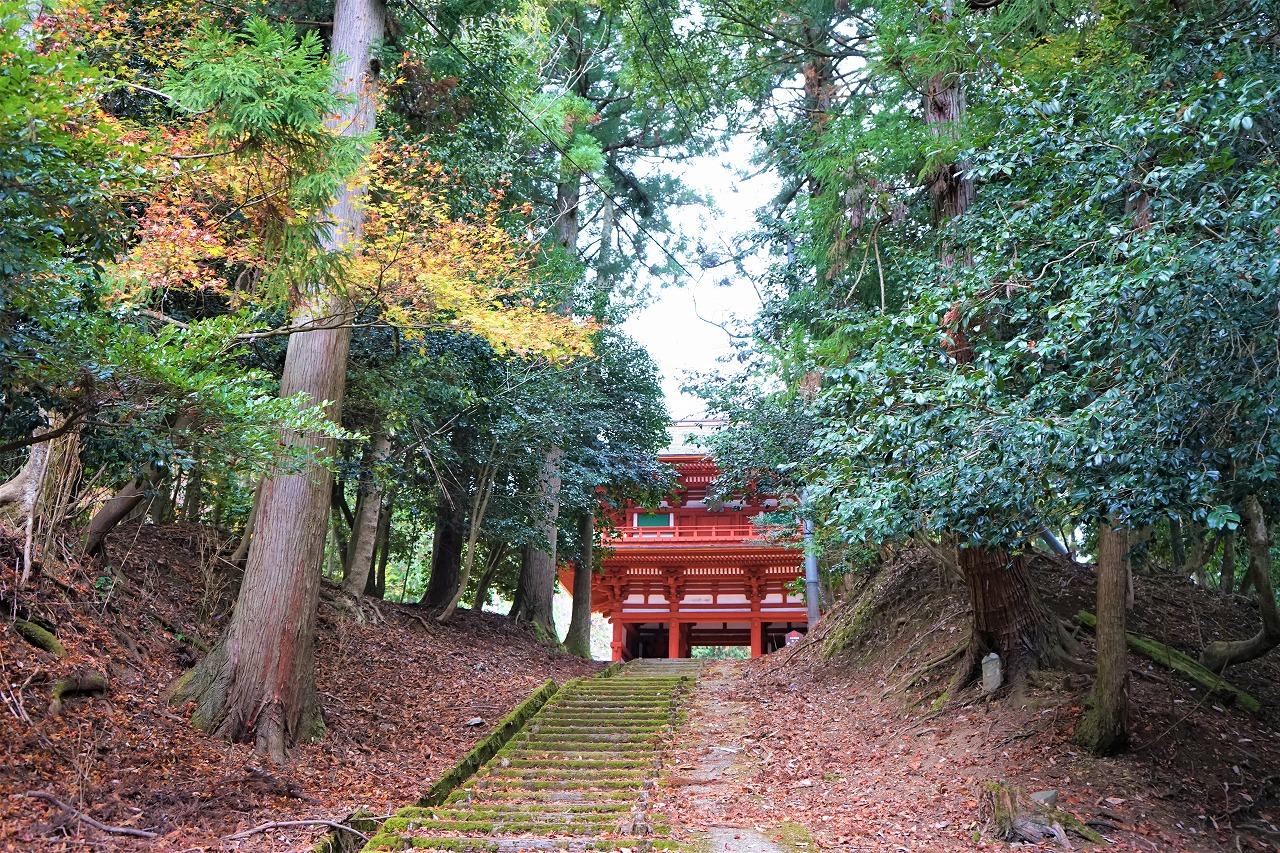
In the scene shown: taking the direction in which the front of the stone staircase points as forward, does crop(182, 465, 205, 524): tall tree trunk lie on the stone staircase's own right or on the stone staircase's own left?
on the stone staircase's own right

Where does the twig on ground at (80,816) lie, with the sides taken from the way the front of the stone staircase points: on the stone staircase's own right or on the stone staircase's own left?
on the stone staircase's own right

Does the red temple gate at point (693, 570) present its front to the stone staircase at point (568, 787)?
yes

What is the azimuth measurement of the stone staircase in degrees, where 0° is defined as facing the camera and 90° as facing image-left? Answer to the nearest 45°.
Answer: approximately 0°

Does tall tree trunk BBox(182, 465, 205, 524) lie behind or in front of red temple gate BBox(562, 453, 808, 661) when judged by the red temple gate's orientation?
in front

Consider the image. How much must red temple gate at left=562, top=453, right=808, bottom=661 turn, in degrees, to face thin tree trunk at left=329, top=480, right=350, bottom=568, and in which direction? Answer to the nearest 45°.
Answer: approximately 45° to its right

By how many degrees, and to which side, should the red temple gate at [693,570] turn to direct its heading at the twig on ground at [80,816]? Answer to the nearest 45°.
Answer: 0° — it already faces it

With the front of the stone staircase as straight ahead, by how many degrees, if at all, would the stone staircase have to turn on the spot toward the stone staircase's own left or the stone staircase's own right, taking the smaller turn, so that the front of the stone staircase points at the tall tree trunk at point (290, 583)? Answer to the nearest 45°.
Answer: approximately 90° to the stone staircase's own right

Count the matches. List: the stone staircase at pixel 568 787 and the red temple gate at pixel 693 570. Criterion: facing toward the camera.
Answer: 2

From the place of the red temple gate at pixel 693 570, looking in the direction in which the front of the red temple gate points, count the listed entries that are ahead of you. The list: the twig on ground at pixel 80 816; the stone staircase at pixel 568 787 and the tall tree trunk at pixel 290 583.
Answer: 3

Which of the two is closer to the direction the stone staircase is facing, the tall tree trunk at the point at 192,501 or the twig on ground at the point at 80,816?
the twig on ground

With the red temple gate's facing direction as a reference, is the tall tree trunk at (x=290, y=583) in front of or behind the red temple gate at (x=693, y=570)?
in front
